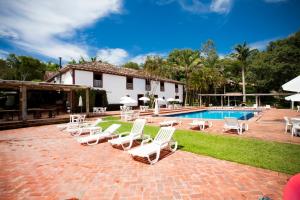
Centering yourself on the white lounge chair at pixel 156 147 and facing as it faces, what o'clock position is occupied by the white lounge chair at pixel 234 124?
the white lounge chair at pixel 234 124 is roughly at 6 o'clock from the white lounge chair at pixel 156 147.

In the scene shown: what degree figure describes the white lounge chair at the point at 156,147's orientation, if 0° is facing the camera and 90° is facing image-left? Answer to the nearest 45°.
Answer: approximately 45°

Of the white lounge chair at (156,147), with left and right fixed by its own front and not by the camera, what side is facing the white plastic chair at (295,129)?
back

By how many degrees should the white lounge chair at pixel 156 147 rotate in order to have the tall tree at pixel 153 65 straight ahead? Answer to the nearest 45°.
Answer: approximately 135° to its right

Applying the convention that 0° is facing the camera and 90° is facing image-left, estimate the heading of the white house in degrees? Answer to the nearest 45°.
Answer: approximately 315°

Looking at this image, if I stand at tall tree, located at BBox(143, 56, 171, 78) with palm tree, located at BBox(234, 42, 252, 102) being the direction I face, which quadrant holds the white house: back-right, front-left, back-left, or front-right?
back-right

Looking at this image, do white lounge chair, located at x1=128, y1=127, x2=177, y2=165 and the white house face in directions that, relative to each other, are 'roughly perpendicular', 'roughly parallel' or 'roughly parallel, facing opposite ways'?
roughly perpendicular

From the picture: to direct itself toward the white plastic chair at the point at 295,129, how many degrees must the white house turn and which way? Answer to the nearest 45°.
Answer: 0° — it already faces it
